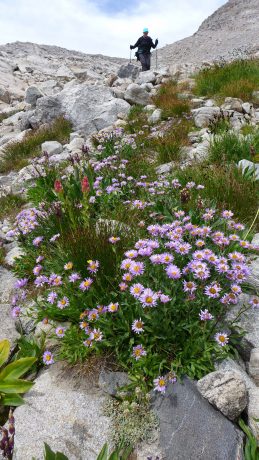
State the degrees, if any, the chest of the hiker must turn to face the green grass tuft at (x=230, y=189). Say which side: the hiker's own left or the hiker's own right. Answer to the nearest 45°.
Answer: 0° — they already face it

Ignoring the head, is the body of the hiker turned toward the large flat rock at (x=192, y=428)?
yes

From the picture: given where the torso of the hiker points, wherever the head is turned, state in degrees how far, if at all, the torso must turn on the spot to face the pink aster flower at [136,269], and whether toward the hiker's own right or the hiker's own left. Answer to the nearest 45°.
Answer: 0° — they already face it

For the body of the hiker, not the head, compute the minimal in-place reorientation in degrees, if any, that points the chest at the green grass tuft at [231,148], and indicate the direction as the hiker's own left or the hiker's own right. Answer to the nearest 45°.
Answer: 0° — they already face it

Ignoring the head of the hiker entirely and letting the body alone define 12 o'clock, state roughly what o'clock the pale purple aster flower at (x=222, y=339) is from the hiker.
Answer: The pale purple aster flower is roughly at 12 o'clock from the hiker.

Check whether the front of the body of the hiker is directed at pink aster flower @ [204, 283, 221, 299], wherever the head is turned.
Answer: yes

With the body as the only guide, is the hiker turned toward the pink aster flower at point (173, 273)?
yes

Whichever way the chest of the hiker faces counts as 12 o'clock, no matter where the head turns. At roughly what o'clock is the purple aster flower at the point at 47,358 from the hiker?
The purple aster flower is roughly at 12 o'clock from the hiker.

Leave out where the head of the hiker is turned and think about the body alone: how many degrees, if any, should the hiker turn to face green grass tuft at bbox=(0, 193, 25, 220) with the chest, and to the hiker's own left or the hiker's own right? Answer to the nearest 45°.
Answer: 0° — they already face it

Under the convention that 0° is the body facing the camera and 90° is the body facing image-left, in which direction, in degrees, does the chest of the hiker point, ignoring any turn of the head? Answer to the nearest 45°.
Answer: approximately 0°
